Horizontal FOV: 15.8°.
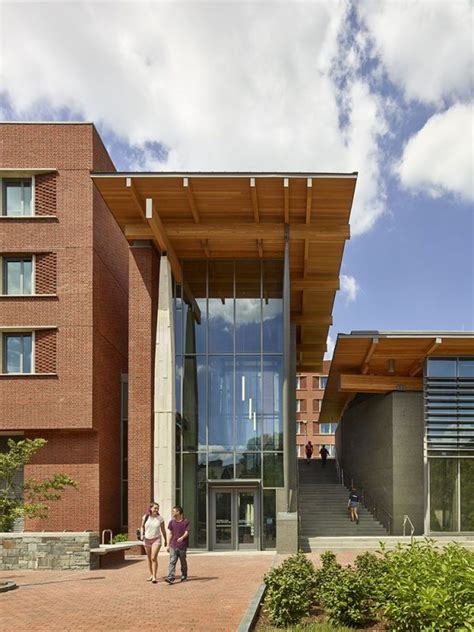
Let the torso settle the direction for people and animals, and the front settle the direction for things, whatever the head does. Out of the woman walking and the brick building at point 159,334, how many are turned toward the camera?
2

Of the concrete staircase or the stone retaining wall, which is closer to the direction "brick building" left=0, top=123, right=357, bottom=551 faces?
the stone retaining wall

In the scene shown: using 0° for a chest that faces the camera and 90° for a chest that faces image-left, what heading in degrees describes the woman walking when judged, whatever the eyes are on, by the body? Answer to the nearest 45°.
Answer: approximately 0°

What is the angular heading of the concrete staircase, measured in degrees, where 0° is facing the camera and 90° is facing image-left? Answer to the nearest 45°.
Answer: approximately 0°

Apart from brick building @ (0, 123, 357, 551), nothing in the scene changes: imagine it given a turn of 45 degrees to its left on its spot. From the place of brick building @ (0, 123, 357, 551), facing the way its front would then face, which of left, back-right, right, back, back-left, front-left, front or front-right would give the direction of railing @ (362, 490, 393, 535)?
left

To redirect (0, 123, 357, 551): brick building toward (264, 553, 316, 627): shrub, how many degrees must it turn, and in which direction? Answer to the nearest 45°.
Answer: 0° — it already faces it

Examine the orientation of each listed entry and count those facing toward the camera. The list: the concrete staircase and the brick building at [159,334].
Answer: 2

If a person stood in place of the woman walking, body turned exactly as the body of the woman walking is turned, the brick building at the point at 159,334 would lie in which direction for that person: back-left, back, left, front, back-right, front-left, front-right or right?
back
